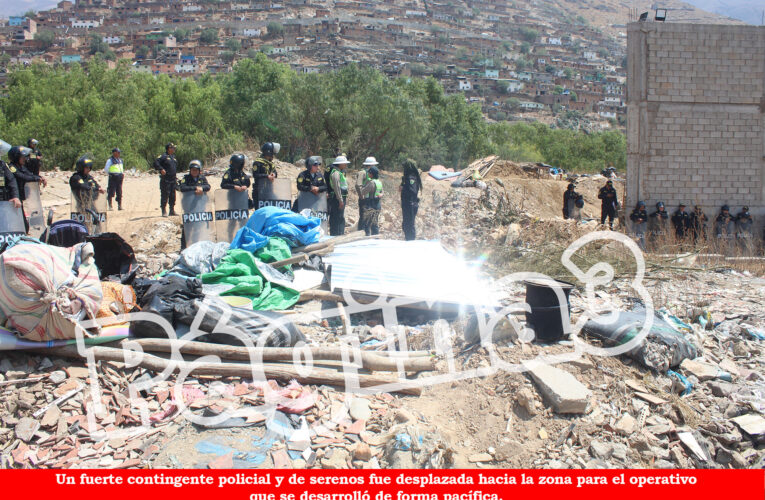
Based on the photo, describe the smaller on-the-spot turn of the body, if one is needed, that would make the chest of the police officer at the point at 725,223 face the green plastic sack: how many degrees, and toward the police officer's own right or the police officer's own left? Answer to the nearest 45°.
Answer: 0° — they already face it

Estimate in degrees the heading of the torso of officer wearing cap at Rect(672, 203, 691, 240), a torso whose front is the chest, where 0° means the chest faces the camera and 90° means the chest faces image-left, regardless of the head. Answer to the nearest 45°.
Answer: approximately 0°

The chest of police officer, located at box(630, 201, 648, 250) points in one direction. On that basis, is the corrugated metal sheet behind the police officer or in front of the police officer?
in front

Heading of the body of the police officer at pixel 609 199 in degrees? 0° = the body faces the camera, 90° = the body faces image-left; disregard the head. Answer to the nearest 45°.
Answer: approximately 0°

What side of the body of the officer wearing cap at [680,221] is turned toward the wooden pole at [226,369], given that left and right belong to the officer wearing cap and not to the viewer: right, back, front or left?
front
